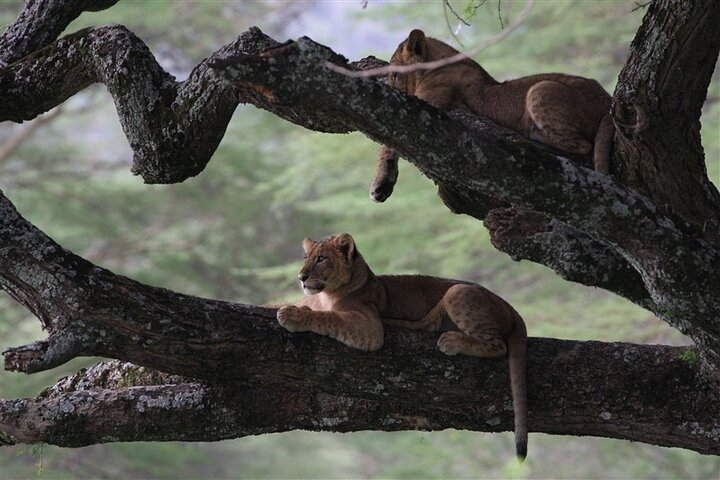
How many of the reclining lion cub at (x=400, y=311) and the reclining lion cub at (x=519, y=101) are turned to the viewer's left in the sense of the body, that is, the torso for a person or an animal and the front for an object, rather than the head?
2

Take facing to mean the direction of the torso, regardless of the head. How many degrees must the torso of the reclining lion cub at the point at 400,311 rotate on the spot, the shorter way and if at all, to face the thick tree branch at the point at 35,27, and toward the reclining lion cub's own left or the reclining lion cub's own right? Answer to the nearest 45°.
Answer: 0° — it already faces it

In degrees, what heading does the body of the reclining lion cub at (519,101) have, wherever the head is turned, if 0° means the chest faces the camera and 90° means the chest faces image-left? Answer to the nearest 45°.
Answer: approximately 90°

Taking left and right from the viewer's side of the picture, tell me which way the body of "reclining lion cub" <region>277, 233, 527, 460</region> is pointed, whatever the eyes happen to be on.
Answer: facing to the left of the viewer

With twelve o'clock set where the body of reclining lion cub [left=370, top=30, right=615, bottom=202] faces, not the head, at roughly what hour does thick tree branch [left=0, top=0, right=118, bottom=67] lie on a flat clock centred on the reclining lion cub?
The thick tree branch is roughly at 12 o'clock from the reclining lion cub.
